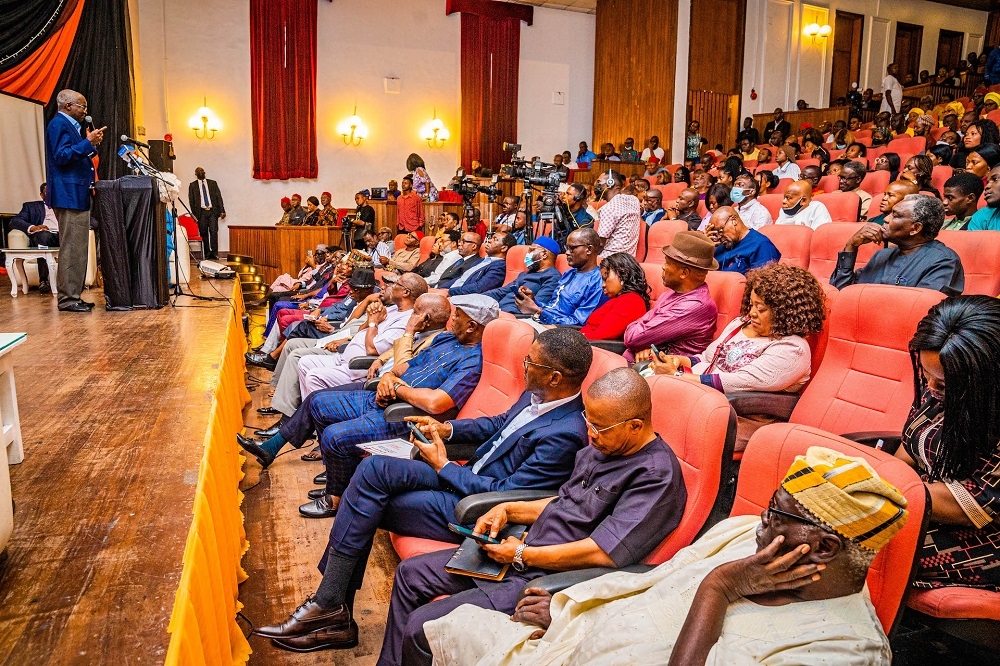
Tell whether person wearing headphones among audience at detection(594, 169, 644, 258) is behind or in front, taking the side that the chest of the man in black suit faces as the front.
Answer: in front

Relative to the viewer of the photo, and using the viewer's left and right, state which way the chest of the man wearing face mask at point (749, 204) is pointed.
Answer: facing the viewer and to the left of the viewer

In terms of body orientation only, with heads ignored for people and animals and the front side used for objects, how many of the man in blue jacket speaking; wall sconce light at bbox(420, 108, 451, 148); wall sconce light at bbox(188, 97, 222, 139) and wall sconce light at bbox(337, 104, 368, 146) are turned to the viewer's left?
0

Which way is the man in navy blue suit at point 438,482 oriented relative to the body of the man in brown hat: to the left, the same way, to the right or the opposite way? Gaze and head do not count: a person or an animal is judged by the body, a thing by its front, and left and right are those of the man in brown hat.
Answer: the same way

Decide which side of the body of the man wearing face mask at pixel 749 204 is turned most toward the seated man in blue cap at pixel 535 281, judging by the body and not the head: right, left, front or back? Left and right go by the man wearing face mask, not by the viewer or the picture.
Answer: front

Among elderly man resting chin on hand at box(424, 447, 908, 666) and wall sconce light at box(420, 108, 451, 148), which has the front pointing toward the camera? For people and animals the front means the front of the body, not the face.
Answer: the wall sconce light

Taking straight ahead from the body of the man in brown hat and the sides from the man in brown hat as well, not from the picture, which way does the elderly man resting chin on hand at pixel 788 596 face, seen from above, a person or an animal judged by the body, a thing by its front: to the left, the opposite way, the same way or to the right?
the same way

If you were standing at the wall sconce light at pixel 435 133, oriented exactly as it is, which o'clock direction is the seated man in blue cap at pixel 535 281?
The seated man in blue cap is roughly at 12 o'clock from the wall sconce light.

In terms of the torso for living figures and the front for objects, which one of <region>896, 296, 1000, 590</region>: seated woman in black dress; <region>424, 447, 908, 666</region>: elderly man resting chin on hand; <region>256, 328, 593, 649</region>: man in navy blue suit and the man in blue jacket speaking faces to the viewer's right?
the man in blue jacket speaking

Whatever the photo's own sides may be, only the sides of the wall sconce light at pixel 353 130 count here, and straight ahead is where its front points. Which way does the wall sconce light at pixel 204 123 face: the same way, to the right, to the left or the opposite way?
the same way

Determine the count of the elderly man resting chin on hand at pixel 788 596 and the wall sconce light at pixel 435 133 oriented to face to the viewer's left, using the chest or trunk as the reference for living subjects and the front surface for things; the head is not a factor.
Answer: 1

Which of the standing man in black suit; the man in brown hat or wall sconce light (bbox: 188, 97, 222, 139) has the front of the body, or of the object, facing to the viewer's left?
the man in brown hat

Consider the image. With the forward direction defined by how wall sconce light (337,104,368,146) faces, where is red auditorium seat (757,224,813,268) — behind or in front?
in front

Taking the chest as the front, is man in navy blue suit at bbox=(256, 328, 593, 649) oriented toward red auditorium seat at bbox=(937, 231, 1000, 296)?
no

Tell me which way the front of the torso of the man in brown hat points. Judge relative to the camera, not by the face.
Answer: to the viewer's left

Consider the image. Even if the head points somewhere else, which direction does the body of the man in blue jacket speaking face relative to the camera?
to the viewer's right

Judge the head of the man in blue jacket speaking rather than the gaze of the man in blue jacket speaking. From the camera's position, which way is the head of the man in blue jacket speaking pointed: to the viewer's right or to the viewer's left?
to the viewer's right

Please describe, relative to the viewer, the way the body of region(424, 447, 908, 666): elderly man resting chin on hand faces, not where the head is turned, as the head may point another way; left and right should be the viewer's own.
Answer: facing to the left of the viewer

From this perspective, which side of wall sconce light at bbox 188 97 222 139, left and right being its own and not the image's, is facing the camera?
front

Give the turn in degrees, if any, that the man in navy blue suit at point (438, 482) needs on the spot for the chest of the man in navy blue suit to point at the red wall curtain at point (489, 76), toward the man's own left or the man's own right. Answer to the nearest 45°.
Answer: approximately 90° to the man's own right
